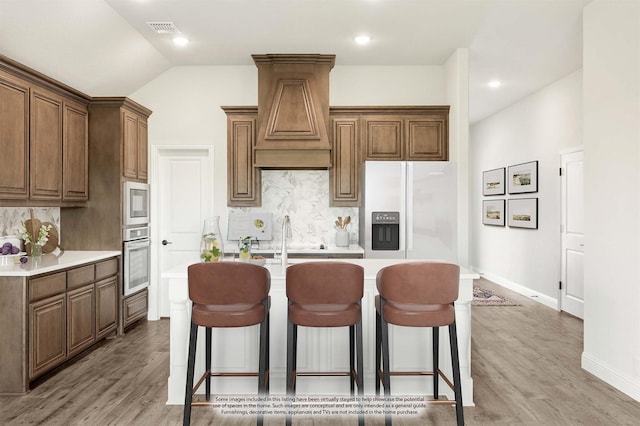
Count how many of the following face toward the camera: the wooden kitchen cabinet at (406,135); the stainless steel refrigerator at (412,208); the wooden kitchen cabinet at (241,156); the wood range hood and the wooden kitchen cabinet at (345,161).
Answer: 5

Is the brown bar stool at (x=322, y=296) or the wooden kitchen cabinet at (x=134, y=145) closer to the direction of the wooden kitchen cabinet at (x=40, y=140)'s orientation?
the brown bar stool

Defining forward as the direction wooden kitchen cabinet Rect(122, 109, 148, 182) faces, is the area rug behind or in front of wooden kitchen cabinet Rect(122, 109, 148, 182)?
in front

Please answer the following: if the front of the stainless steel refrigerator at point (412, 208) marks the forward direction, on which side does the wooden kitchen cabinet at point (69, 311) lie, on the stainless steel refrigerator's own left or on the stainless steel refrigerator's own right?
on the stainless steel refrigerator's own right

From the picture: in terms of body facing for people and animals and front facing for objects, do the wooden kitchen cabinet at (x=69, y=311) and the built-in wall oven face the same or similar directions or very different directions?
same or similar directions

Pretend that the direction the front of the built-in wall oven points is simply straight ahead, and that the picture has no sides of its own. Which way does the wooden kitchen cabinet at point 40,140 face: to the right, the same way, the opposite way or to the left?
the same way

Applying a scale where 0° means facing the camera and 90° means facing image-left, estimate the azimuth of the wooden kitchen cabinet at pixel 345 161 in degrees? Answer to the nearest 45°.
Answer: approximately 0°

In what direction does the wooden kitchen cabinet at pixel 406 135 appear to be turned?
toward the camera

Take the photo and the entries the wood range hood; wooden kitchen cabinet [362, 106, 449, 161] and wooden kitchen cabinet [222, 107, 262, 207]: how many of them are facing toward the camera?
3

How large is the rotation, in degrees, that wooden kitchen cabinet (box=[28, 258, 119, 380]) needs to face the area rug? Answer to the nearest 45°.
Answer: approximately 45° to its left

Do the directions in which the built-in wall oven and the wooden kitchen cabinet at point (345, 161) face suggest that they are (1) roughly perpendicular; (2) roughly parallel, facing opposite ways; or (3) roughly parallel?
roughly perpendicular

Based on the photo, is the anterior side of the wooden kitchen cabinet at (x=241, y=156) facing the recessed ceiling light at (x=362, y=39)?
no

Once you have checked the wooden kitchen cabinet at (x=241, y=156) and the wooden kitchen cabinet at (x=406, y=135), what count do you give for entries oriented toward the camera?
2

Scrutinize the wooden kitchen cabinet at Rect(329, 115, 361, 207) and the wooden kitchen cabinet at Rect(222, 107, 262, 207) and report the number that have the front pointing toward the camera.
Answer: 2

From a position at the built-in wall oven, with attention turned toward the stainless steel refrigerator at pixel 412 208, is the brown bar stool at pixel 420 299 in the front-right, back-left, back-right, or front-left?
front-right

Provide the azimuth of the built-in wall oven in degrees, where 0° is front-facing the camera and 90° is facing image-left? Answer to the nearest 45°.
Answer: approximately 315°

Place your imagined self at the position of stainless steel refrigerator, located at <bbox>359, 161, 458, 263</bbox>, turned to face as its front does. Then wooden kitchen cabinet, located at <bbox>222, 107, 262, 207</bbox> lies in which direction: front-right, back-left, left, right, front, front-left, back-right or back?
right

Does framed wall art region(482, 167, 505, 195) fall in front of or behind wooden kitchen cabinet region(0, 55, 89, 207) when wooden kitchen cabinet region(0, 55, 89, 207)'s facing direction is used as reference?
in front

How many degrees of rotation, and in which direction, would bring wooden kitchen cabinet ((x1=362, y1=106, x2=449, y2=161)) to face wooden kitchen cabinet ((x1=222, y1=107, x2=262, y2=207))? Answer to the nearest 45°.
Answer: approximately 90° to its right

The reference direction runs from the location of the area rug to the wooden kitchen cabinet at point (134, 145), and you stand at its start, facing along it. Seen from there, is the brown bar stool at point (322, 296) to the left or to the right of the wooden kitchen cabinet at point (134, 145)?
left

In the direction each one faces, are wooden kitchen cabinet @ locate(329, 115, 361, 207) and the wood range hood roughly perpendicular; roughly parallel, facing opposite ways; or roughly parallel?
roughly parallel
